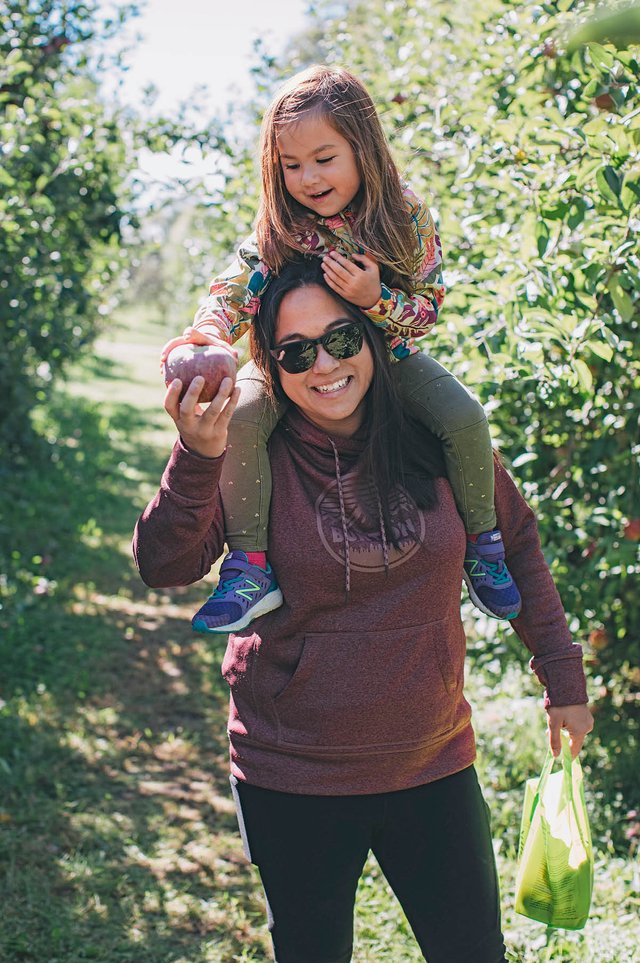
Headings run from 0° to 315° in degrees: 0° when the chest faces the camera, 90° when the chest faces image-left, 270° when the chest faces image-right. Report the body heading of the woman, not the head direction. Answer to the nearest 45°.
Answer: approximately 0°

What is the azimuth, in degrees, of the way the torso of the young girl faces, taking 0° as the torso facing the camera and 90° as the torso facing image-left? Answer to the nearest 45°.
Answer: approximately 0°
